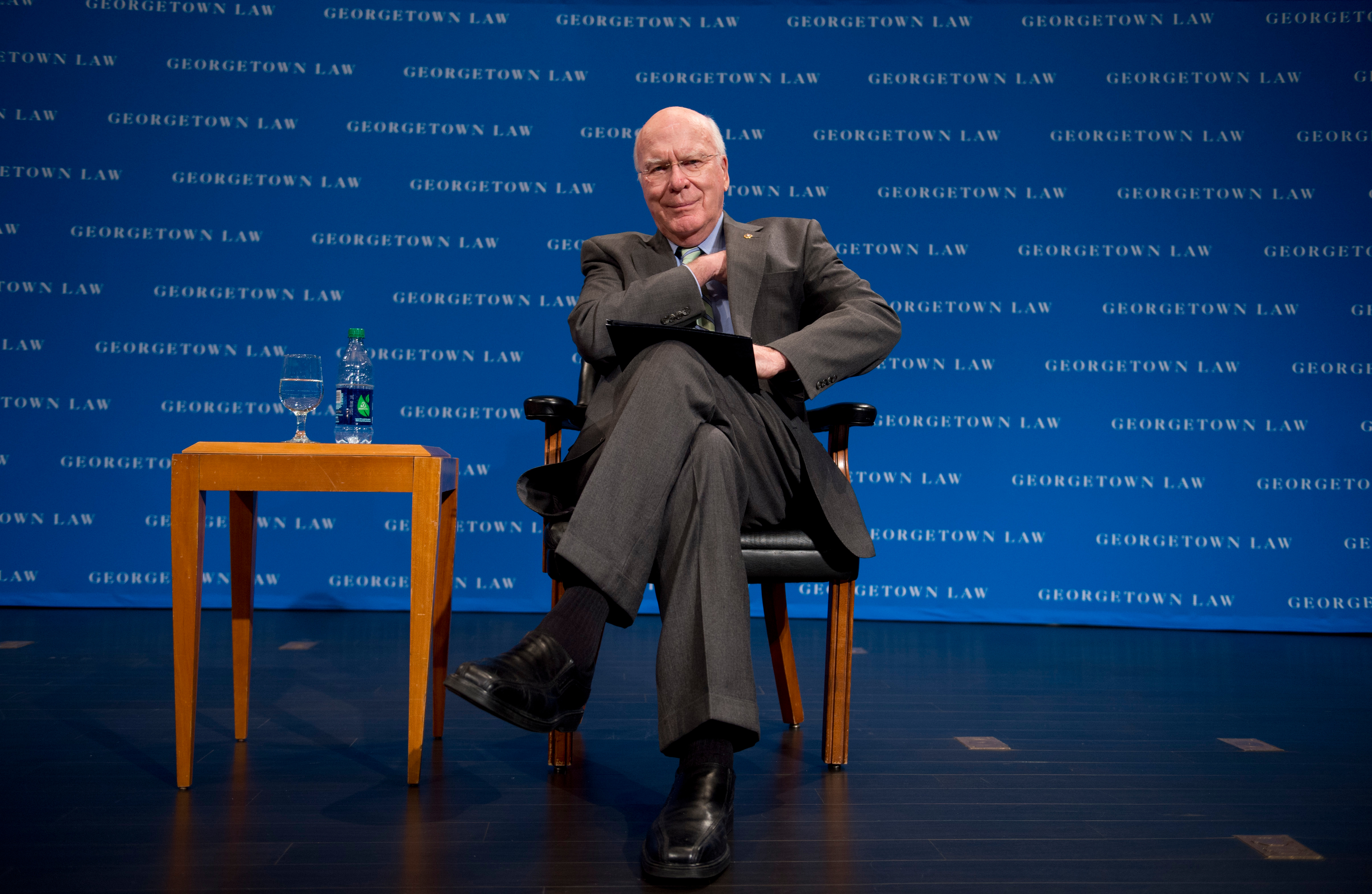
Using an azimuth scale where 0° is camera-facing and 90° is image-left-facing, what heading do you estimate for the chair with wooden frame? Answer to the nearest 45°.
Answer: approximately 0°

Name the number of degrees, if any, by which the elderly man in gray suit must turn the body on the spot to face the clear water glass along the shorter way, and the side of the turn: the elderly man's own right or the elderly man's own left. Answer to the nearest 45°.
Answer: approximately 135° to the elderly man's own right

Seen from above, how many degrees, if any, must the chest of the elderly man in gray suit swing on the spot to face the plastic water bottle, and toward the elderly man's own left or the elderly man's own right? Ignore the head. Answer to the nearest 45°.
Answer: approximately 135° to the elderly man's own right

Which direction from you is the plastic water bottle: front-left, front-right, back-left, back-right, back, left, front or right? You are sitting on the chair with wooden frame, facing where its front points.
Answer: right

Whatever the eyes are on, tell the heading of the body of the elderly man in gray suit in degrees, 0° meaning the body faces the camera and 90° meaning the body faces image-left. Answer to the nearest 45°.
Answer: approximately 0°

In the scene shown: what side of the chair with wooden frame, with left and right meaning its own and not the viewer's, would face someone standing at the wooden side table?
right

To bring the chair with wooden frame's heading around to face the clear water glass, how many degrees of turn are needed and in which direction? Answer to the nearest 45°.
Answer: approximately 90° to its right
